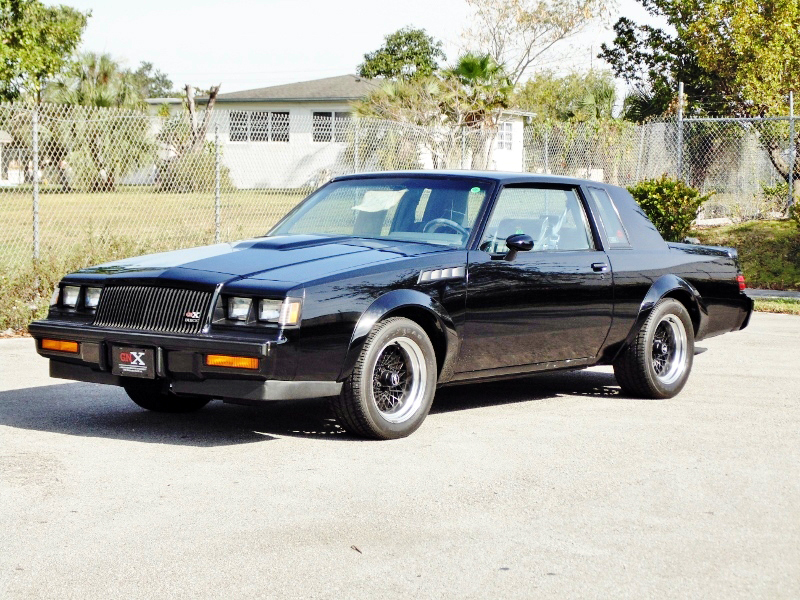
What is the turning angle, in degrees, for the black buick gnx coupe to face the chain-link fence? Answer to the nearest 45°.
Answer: approximately 135° to its right

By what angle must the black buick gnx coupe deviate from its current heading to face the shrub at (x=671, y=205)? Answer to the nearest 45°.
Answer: approximately 135° to its right

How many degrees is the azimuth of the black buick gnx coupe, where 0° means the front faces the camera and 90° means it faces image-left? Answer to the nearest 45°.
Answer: approximately 45°

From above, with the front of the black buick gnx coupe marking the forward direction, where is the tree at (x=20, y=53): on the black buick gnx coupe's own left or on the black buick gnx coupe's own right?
on the black buick gnx coupe's own right

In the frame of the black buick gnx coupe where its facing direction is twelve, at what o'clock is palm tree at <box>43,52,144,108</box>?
The palm tree is roughly at 4 o'clock from the black buick gnx coupe.
